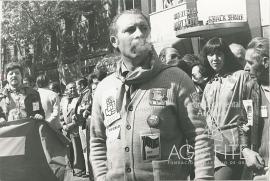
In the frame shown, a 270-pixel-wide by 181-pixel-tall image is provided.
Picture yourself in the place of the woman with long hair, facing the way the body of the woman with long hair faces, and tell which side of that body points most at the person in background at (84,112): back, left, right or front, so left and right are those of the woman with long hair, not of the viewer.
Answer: right

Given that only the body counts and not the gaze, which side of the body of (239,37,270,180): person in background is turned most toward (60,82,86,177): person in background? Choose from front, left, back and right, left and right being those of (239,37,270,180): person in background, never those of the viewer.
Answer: right

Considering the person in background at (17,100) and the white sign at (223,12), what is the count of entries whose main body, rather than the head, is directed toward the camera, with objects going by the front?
2

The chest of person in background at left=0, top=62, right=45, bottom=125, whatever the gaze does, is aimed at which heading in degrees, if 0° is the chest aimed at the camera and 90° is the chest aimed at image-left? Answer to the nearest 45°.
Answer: approximately 0°
